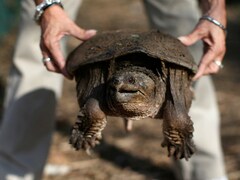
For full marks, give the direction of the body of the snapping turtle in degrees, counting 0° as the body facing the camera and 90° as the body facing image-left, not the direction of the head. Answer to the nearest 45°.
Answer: approximately 0°
